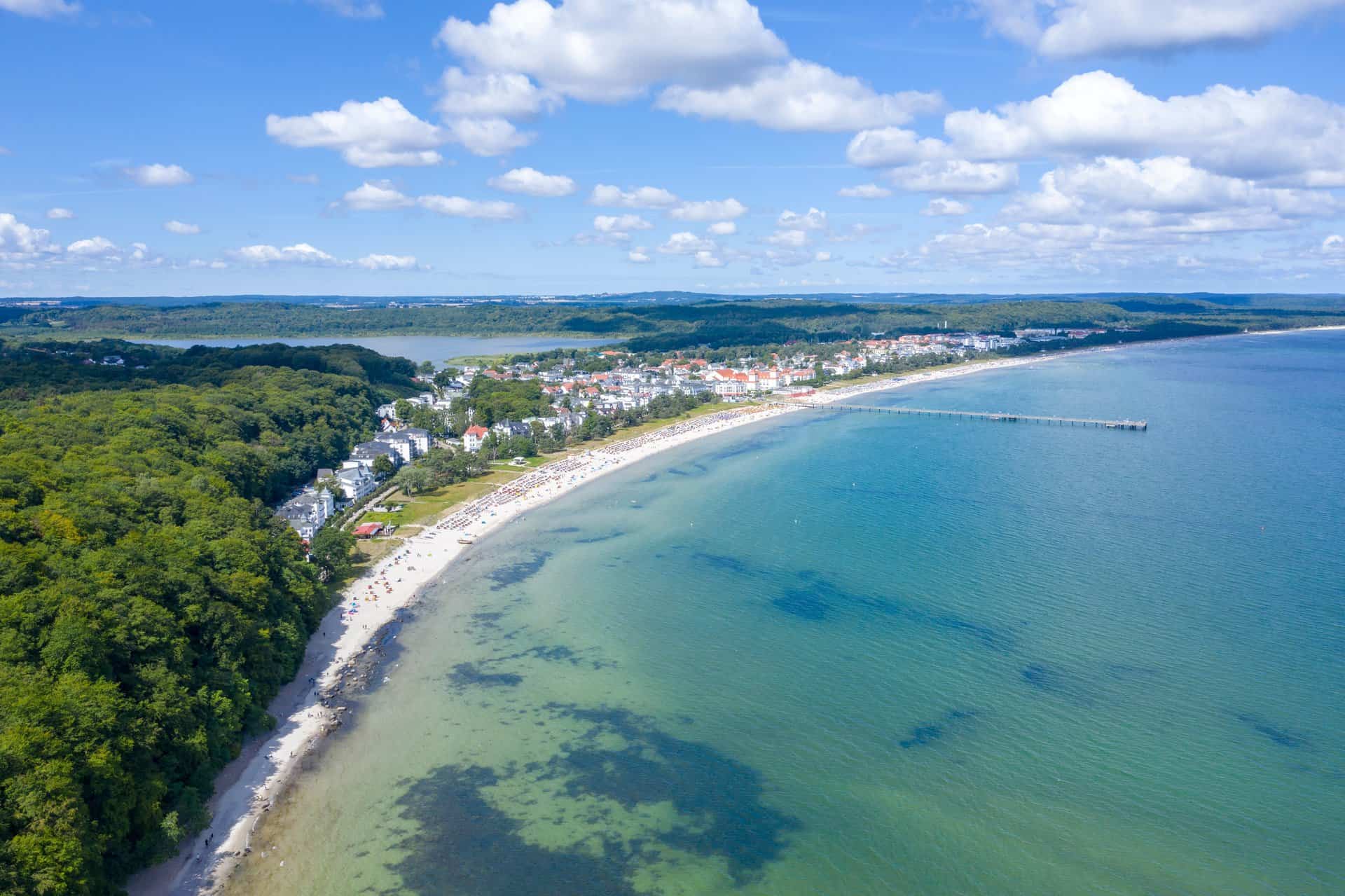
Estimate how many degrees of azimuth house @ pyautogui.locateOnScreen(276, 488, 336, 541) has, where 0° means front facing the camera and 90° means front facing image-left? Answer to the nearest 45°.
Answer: approximately 315°
